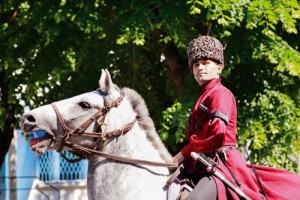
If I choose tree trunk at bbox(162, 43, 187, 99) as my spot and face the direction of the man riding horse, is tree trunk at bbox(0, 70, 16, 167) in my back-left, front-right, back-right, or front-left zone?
back-right

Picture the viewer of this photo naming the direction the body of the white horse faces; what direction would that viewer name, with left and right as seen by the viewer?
facing to the left of the viewer

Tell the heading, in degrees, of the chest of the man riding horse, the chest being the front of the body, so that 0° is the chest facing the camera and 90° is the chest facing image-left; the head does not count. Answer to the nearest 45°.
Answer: approximately 90°

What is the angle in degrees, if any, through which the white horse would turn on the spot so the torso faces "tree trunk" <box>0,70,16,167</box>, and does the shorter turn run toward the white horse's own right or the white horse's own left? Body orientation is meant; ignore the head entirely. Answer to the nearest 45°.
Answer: approximately 90° to the white horse's own right
